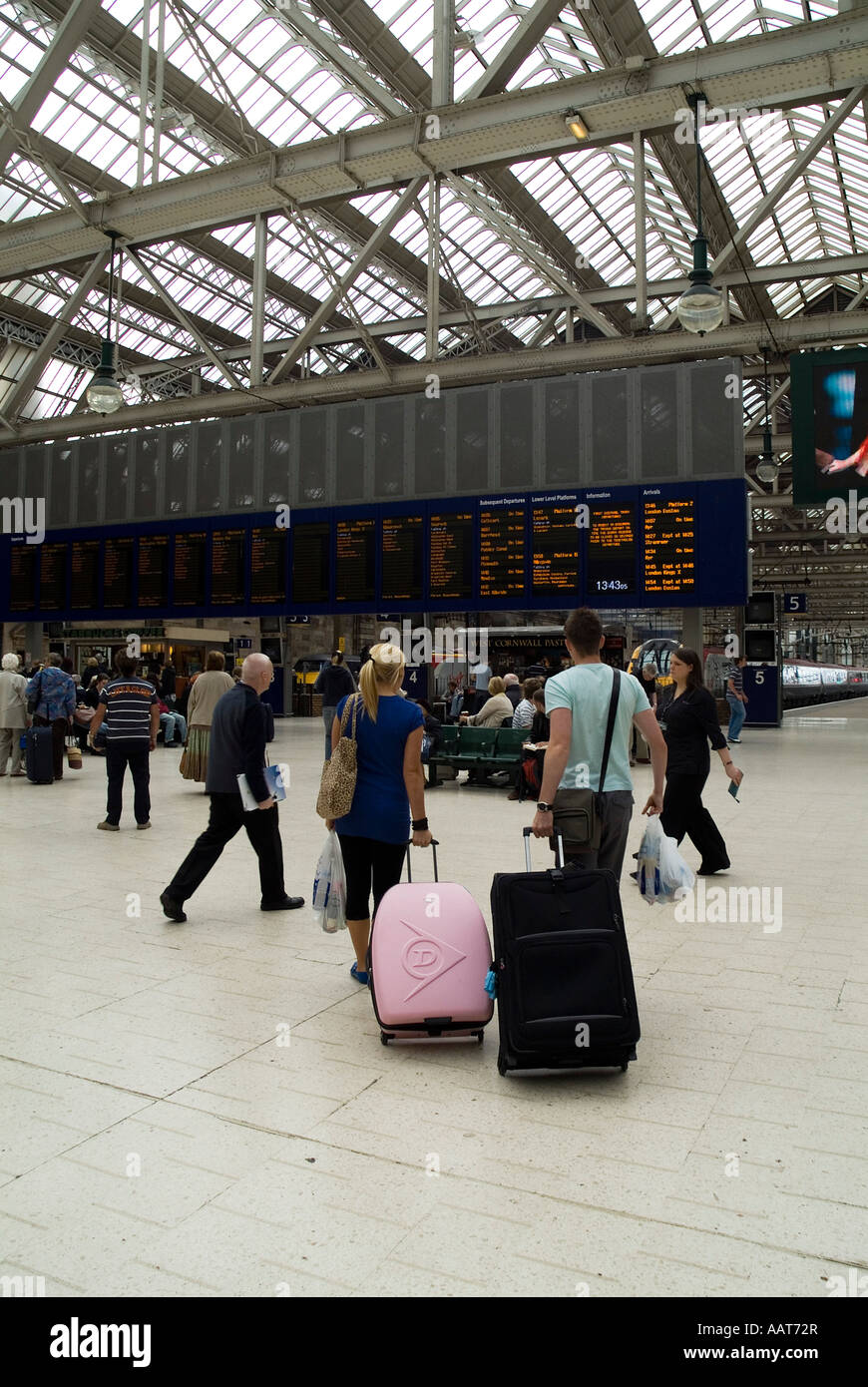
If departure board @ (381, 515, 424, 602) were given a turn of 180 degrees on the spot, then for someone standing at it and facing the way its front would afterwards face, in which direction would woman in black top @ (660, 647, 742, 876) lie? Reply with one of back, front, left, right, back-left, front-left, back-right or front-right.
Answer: back

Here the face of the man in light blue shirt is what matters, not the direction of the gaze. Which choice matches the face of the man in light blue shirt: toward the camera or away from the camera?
away from the camera

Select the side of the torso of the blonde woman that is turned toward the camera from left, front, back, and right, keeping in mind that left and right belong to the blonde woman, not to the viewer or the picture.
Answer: back

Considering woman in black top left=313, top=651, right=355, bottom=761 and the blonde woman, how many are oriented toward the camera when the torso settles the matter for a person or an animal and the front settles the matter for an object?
0

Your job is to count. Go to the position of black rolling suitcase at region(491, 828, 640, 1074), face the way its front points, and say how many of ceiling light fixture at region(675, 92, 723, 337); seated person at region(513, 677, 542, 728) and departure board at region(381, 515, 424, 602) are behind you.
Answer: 3

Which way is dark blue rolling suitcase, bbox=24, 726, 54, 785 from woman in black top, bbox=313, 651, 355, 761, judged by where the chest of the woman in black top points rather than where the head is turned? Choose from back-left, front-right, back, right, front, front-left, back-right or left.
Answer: left

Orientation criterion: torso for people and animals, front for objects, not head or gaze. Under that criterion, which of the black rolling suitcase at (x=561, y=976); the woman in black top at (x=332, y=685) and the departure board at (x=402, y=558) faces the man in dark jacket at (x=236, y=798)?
the departure board

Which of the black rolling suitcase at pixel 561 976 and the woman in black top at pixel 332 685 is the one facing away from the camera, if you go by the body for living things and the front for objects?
the woman in black top

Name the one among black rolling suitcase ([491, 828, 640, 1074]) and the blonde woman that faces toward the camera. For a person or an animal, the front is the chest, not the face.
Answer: the black rolling suitcase

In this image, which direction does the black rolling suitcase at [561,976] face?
toward the camera

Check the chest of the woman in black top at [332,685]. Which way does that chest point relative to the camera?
away from the camera

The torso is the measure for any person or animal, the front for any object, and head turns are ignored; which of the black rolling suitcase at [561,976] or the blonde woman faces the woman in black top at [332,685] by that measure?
the blonde woman

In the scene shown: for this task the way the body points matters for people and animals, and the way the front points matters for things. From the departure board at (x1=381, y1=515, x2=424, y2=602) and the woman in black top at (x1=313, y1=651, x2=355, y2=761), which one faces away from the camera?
the woman in black top

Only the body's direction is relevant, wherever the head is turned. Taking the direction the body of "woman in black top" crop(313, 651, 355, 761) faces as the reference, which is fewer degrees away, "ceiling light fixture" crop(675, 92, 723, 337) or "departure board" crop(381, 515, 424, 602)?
the departure board

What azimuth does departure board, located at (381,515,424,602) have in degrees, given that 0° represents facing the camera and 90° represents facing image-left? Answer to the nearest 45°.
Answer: approximately 0°

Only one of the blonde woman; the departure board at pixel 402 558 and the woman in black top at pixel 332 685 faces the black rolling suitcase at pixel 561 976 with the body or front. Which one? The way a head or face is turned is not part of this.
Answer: the departure board

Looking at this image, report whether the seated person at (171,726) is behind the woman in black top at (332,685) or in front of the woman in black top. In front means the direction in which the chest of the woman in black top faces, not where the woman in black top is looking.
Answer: in front
